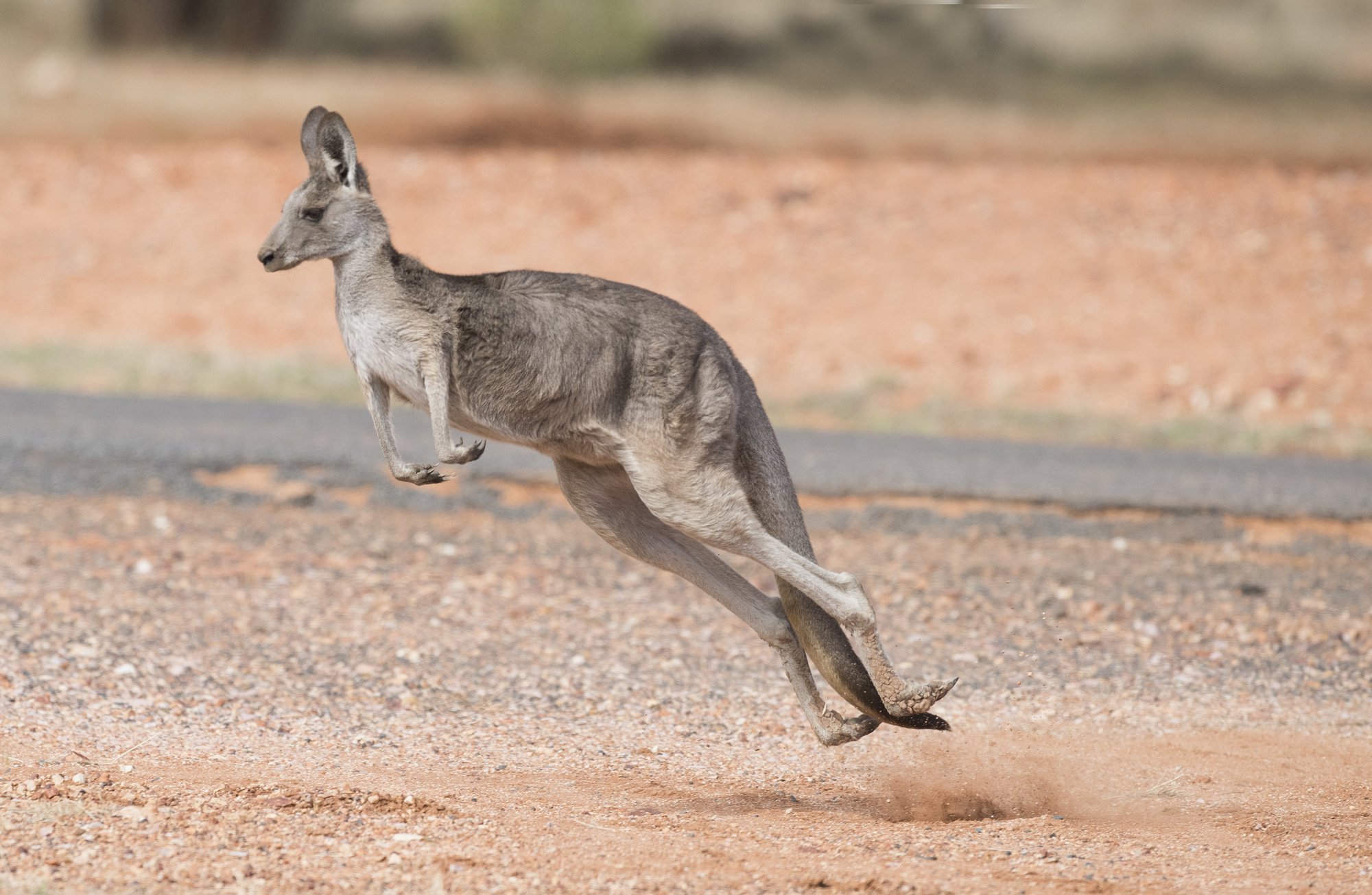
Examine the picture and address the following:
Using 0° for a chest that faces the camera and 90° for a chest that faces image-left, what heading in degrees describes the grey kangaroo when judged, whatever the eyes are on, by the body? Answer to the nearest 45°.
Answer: approximately 90°
